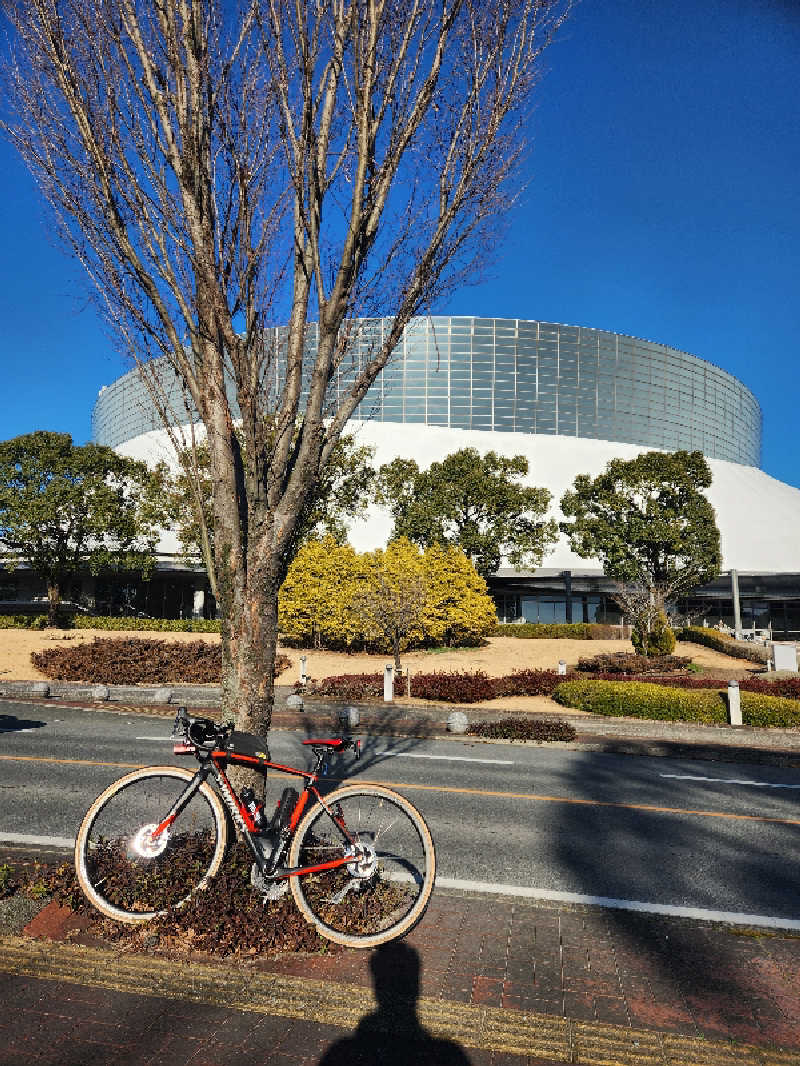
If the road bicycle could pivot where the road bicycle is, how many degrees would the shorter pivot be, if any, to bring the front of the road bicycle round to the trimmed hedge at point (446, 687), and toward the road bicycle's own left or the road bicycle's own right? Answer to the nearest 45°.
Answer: approximately 90° to the road bicycle's own right

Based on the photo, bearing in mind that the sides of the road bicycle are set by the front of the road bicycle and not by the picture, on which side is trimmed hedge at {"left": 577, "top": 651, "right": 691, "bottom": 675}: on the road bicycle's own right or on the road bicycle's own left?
on the road bicycle's own right

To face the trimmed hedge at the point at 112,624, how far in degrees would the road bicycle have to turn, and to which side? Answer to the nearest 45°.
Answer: approximately 90° to its right

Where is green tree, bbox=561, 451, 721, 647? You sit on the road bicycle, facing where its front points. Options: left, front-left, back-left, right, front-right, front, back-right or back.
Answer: back-right

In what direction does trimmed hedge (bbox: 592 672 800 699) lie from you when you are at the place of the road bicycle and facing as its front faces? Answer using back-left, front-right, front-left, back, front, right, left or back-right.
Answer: back-right

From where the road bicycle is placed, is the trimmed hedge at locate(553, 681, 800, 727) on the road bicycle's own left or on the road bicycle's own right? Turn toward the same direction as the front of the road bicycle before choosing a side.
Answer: on the road bicycle's own right

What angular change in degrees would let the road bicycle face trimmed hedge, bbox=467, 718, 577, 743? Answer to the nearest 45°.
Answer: approximately 135° to its right

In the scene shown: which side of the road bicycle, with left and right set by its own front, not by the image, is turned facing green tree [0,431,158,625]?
right

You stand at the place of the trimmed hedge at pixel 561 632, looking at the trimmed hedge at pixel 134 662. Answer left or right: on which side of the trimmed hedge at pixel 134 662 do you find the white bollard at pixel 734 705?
left

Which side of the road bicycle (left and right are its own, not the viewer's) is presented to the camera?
left

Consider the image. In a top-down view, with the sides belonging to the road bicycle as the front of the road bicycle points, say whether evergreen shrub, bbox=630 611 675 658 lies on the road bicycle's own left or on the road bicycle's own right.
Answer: on the road bicycle's own right

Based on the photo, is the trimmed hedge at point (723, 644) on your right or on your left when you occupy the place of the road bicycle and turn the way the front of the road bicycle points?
on your right
